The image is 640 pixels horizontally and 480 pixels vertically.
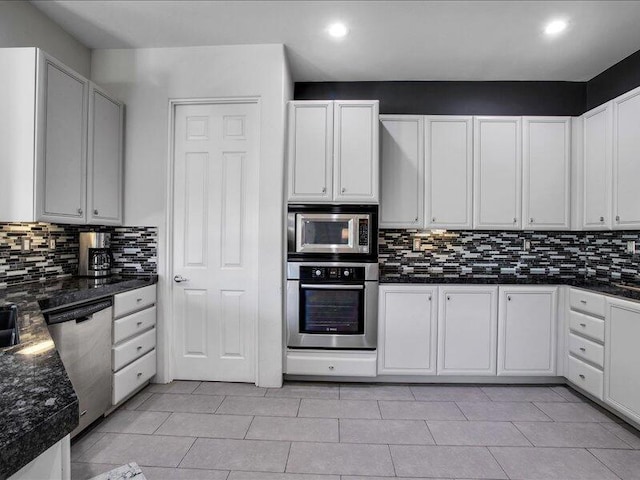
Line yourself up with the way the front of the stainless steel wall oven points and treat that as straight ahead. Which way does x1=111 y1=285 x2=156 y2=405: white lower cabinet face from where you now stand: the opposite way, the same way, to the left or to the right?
to the left

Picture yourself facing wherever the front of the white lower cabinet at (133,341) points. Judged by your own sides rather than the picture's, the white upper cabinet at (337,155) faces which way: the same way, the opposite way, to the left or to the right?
to the right

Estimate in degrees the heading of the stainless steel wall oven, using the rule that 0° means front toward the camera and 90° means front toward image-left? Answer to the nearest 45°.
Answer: approximately 0°

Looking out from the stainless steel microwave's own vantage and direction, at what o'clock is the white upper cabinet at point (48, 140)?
The white upper cabinet is roughly at 2 o'clock from the stainless steel microwave.

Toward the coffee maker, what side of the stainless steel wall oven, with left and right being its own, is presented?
right

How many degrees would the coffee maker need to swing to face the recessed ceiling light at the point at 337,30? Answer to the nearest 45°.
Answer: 0° — it already faces it

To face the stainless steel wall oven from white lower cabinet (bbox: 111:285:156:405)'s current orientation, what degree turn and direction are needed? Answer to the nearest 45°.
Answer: approximately 45° to its left

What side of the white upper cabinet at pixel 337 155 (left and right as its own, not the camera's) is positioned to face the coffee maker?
right

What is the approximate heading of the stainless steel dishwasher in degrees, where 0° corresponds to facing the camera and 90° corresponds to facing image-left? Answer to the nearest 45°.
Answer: approximately 315°
